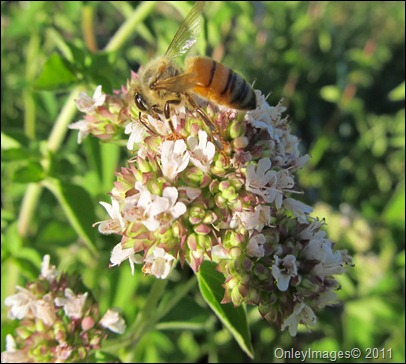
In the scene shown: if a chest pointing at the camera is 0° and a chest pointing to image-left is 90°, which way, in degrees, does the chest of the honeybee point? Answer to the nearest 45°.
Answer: approximately 90°
